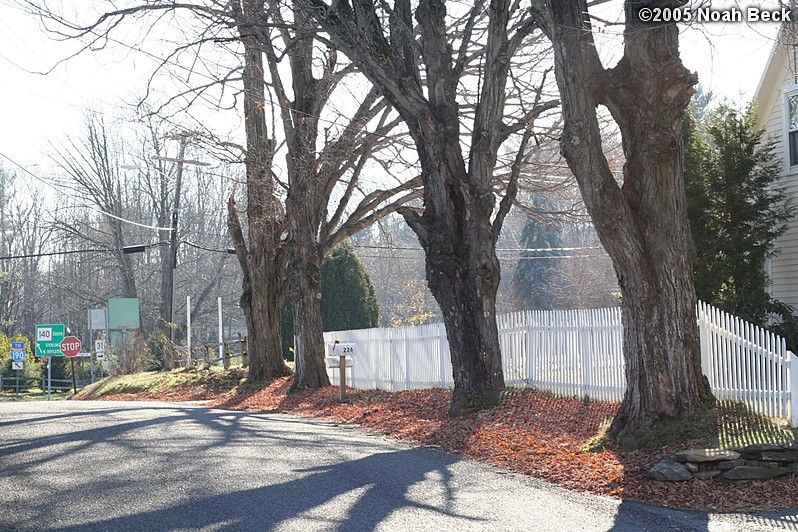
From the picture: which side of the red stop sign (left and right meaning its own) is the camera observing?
front

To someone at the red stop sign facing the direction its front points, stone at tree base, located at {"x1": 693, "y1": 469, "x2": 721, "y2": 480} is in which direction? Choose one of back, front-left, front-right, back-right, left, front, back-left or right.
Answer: front

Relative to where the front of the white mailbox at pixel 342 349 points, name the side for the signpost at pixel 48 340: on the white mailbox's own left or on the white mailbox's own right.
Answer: on the white mailbox's own right

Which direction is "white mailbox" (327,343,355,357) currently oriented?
to the viewer's left

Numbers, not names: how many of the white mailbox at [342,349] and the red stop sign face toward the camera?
1

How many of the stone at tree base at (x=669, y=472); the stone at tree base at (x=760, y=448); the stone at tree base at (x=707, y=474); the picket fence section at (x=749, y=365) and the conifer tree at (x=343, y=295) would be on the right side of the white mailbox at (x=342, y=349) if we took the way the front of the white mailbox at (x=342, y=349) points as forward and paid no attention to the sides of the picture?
1

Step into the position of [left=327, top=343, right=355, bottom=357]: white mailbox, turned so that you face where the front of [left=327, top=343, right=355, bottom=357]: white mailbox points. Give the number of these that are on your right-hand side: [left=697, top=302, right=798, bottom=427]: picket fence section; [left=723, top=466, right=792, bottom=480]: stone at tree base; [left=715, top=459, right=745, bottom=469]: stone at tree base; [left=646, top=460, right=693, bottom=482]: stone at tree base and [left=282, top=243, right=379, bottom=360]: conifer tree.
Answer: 1

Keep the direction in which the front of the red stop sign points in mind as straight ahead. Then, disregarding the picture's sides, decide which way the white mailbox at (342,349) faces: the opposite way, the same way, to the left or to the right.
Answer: to the right

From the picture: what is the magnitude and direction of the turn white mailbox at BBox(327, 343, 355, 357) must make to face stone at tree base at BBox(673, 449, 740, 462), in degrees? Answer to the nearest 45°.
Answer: approximately 90° to its left

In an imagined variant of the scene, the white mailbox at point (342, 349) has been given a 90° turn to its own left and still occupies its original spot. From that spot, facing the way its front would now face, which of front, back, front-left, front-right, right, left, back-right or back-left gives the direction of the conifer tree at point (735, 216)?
left

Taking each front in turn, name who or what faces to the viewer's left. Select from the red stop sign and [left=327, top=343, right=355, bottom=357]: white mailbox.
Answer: the white mailbox
